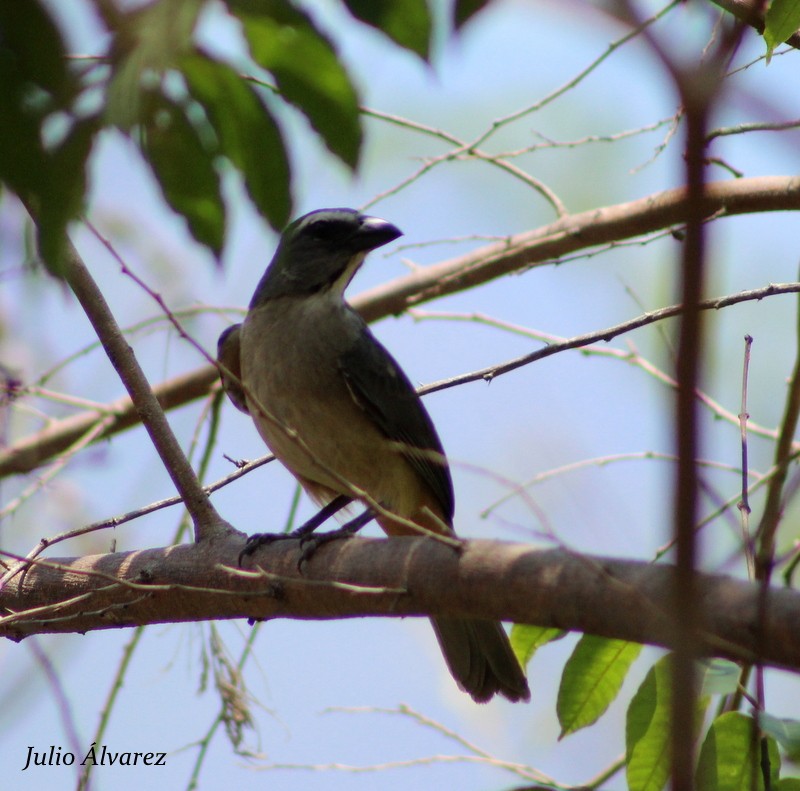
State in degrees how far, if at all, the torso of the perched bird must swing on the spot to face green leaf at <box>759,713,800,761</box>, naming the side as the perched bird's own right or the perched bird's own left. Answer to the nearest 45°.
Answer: approximately 90° to the perched bird's own left

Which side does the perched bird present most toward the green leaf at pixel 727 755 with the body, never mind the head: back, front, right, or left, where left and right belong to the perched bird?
left

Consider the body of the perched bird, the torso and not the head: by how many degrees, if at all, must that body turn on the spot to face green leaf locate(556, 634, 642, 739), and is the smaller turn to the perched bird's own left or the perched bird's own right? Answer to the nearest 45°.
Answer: approximately 90° to the perched bird's own left

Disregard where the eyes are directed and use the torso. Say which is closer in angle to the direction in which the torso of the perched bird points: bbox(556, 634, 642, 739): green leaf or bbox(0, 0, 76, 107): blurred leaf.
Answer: the blurred leaf

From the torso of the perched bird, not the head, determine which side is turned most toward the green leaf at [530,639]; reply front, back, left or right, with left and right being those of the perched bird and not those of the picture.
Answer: left

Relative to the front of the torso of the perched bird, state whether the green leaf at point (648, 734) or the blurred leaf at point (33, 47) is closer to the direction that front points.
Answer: the blurred leaf

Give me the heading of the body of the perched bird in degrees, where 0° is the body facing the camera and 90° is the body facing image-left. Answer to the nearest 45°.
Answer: approximately 45°
